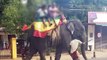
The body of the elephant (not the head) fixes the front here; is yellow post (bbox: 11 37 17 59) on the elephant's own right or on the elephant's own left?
on the elephant's own left
